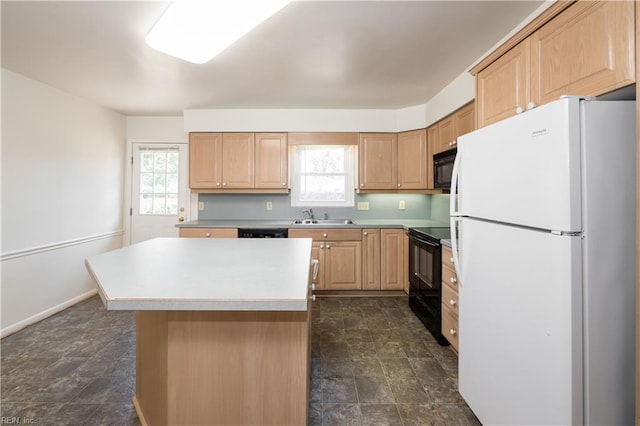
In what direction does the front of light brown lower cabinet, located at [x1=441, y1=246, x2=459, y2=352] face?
to the viewer's left

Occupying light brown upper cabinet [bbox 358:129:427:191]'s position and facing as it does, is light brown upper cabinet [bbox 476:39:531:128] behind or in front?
in front

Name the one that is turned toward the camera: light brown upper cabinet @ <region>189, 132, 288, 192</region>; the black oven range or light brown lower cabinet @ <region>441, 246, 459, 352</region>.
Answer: the light brown upper cabinet

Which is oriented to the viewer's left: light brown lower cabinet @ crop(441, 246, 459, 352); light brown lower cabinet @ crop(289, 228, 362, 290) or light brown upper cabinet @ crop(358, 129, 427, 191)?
light brown lower cabinet @ crop(441, 246, 459, 352)

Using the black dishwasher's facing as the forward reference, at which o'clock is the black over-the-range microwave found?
The black over-the-range microwave is roughly at 10 o'clock from the black dishwasher.

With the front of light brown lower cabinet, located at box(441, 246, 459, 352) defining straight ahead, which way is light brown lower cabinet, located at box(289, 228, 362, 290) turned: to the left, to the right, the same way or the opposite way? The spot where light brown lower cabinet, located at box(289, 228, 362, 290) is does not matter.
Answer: to the left

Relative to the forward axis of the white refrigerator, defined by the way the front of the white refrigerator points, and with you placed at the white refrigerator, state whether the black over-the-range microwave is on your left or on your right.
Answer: on your right

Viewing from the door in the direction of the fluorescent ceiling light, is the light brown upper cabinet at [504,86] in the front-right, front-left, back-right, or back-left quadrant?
front-left

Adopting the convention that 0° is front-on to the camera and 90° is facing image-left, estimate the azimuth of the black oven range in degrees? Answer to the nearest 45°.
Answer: approximately 90°

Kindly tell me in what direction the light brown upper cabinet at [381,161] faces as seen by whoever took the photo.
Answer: facing the viewer

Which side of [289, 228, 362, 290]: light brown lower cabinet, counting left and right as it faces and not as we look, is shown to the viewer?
front

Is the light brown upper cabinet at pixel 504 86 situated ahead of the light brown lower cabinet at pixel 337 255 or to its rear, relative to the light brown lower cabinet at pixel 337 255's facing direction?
ahead

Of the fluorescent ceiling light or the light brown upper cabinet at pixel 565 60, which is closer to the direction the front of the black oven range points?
the fluorescent ceiling light

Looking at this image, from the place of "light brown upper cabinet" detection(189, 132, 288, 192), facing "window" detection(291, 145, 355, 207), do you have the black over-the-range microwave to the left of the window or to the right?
right

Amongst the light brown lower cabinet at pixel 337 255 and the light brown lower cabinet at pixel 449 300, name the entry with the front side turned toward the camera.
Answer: the light brown lower cabinet at pixel 337 255

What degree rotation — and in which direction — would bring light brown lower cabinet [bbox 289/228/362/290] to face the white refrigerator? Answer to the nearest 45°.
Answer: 0° — it already faces it

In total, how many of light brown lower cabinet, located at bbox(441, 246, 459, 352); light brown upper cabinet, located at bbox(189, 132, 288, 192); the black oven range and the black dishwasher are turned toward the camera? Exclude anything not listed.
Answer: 2

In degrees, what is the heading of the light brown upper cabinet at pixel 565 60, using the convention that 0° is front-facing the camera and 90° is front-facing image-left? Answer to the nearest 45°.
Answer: approximately 45°
